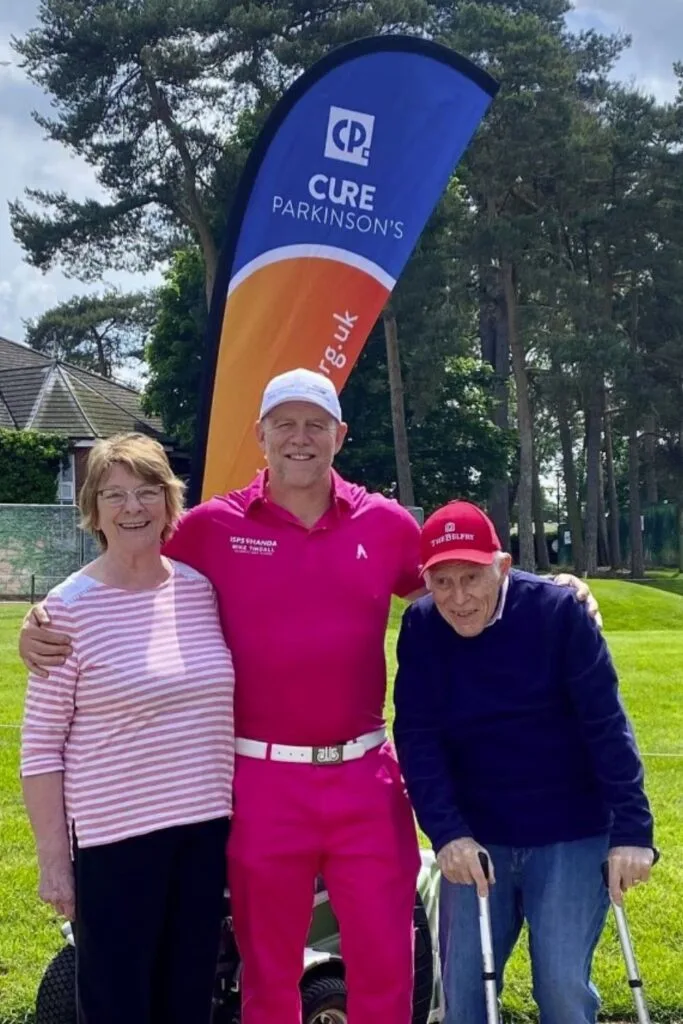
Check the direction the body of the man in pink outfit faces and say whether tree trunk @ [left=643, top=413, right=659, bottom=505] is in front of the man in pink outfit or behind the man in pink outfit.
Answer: behind

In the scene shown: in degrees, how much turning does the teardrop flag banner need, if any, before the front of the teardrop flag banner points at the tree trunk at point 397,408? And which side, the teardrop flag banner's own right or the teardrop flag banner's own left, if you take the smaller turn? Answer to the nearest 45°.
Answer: approximately 180°

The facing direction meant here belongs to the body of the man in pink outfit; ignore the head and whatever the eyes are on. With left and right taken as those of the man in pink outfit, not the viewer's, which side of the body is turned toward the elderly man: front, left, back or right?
left

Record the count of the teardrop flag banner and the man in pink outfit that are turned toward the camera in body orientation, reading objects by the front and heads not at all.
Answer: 2

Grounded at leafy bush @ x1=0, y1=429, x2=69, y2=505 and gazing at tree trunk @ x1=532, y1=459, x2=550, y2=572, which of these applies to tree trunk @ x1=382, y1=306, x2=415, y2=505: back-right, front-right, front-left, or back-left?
front-right

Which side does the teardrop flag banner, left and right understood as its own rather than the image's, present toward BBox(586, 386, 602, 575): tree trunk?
back

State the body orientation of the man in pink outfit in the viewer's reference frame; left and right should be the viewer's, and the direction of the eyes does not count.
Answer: facing the viewer

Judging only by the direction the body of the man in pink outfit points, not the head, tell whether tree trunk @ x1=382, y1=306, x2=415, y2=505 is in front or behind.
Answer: behind

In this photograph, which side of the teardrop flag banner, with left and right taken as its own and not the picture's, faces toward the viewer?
front

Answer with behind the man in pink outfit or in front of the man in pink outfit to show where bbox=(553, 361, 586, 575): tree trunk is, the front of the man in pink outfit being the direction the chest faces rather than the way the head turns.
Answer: behind
